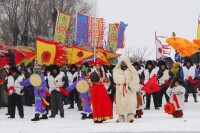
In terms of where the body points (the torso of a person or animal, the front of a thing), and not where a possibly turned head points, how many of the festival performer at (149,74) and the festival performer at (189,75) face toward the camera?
2

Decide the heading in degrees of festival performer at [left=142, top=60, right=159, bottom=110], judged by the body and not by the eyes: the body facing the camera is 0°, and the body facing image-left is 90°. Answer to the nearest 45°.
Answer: approximately 0°

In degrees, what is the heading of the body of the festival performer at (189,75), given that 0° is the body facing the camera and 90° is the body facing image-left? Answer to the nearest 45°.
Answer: approximately 0°

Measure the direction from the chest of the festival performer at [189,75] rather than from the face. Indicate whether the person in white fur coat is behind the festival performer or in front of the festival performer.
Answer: in front

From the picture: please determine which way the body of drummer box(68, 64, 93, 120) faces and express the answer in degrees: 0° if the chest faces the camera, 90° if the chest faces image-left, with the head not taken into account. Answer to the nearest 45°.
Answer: approximately 45°

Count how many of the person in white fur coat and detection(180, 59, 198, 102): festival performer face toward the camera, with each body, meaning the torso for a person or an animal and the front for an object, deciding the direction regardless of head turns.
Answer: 2

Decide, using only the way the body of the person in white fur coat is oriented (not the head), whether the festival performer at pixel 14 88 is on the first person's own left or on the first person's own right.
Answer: on the first person's own right

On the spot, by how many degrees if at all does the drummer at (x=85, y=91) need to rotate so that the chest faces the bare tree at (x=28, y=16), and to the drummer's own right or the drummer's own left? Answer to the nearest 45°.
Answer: approximately 135° to the drummer's own right
